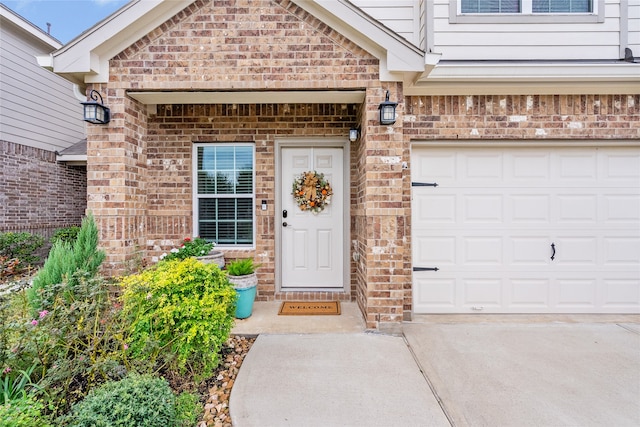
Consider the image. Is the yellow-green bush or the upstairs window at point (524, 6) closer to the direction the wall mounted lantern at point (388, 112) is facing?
the yellow-green bush

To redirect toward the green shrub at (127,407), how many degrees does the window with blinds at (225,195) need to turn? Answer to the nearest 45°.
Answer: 0° — it already faces it

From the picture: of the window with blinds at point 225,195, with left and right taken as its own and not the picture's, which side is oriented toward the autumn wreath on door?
left

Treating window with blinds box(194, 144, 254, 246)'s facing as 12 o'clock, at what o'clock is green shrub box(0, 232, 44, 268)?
The green shrub is roughly at 4 o'clock from the window with blinds.

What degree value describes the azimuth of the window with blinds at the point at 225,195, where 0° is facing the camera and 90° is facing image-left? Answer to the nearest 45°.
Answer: approximately 0°

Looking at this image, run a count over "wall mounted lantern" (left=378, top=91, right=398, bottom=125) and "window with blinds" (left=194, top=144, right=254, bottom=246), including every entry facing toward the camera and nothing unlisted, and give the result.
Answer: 2

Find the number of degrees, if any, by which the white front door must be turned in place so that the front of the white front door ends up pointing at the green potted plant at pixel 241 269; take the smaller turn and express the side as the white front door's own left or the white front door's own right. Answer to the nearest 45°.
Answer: approximately 45° to the white front door's own right

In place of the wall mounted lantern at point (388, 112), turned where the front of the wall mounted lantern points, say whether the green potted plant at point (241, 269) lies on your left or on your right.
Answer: on your right
